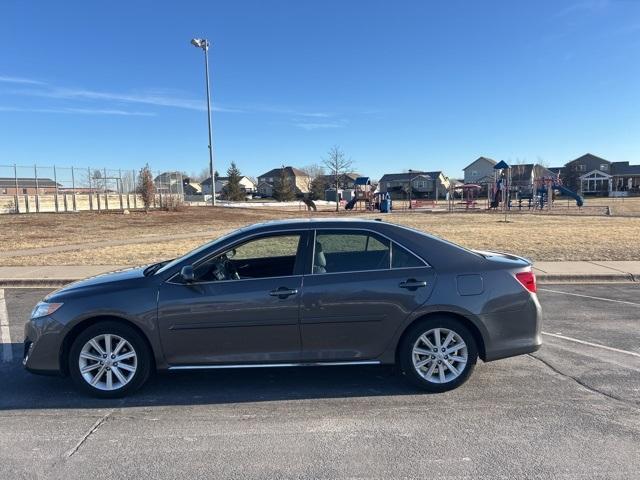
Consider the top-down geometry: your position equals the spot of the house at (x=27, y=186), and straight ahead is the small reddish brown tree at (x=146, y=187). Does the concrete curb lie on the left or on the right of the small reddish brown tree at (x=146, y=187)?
right

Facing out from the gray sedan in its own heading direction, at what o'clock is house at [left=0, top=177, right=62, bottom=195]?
The house is roughly at 2 o'clock from the gray sedan.

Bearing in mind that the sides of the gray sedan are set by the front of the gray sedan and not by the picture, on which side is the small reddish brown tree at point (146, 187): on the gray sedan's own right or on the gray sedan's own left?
on the gray sedan's own right

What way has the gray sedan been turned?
to the viewer's left
